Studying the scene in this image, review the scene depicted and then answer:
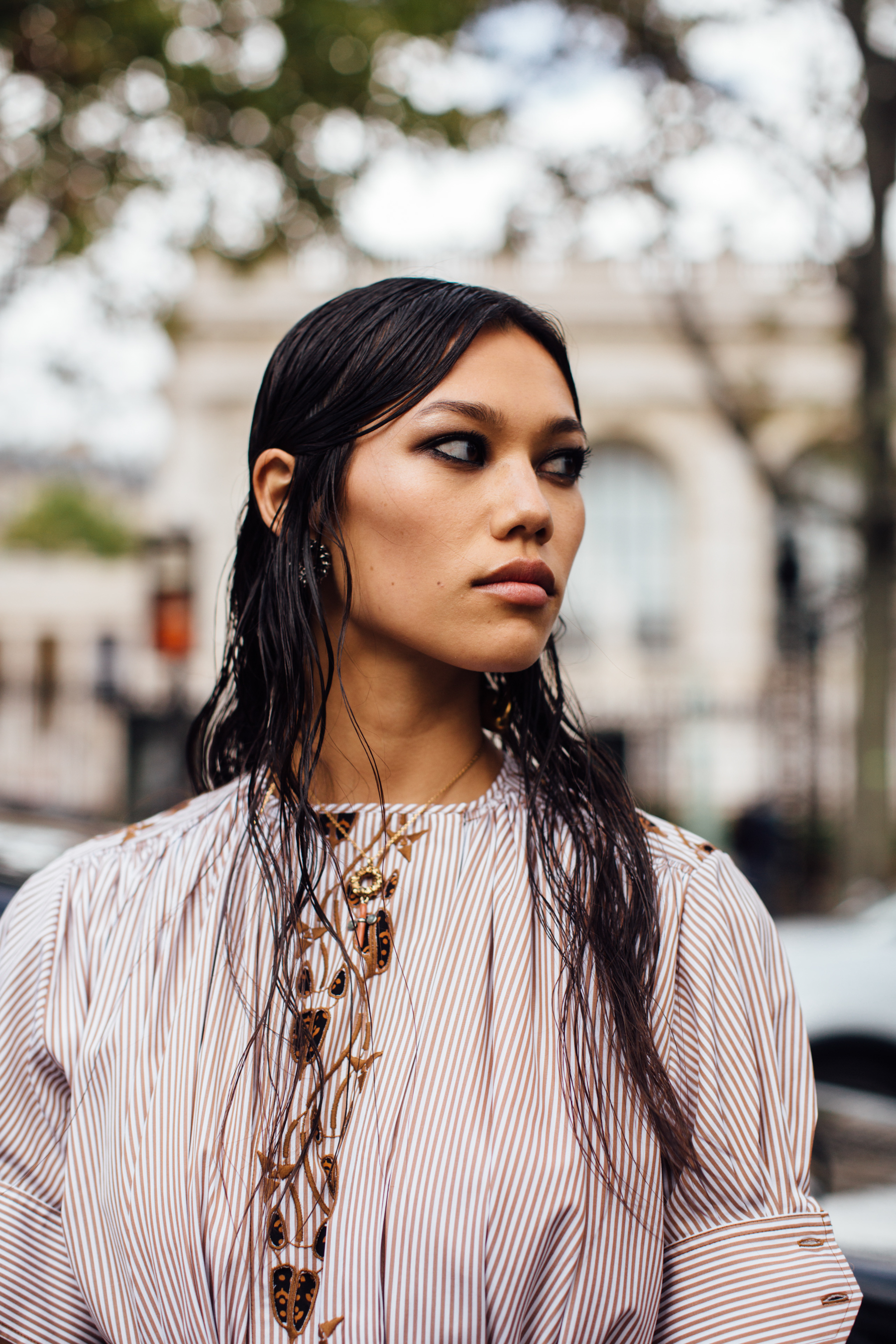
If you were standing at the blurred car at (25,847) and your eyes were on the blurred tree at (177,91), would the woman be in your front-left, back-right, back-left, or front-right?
back-right

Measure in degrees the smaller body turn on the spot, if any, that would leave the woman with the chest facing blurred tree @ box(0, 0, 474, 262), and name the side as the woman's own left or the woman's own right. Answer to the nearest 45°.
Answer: approximately 180°

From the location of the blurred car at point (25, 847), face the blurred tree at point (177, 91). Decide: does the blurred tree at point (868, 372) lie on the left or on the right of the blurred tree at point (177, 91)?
right

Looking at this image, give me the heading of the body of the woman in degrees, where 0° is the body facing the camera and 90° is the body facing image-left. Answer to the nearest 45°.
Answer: approximately 0°

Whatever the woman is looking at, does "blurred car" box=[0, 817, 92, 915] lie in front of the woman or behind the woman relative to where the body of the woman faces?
behind

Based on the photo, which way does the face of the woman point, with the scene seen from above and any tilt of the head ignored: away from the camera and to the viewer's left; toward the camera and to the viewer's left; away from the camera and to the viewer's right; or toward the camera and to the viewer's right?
toward the camera and to the viewer's right
